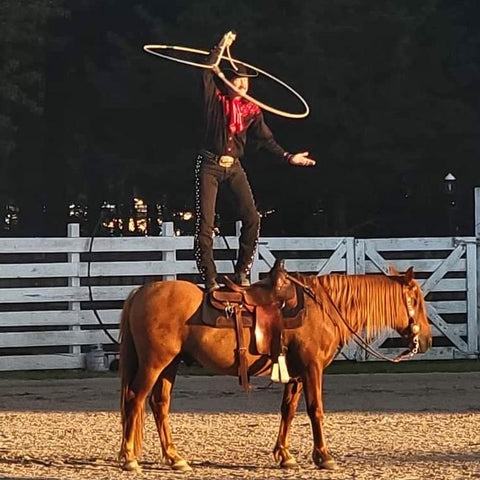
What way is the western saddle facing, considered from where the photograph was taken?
facing to the right of the viewer

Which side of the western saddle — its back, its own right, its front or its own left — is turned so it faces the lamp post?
left

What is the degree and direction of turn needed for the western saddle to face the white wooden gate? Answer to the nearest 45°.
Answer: approximately 90° to its left

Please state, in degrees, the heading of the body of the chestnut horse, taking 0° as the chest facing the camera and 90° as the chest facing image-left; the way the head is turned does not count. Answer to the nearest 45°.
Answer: approximately 270°

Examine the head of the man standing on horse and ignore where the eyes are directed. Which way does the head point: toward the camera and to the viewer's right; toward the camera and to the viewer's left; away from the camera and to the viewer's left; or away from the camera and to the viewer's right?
toward the camera and to the viewer's right
